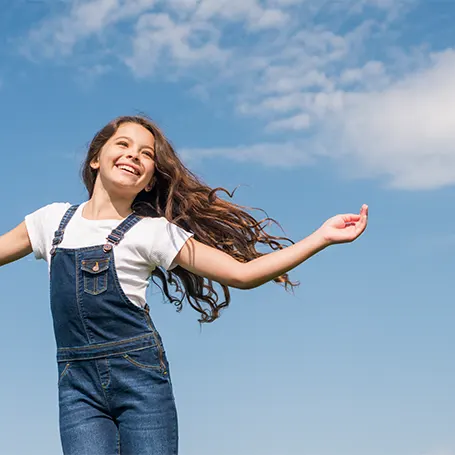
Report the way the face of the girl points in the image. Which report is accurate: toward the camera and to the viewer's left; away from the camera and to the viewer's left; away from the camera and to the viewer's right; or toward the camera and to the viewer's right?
toward the camera and to the viewer's left

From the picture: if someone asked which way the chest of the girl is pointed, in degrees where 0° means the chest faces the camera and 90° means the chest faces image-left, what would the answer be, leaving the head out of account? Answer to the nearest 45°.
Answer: approximately 45°
